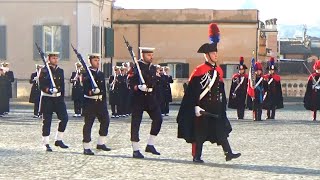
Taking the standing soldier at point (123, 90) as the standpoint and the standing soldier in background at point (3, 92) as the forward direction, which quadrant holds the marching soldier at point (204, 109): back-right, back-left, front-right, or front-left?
back-left

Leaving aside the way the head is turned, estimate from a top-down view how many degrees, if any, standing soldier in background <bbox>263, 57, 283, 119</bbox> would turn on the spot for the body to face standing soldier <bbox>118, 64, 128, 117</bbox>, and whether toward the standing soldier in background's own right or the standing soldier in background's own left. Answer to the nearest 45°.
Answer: approximately 90° to the standing soldier in background's own right
